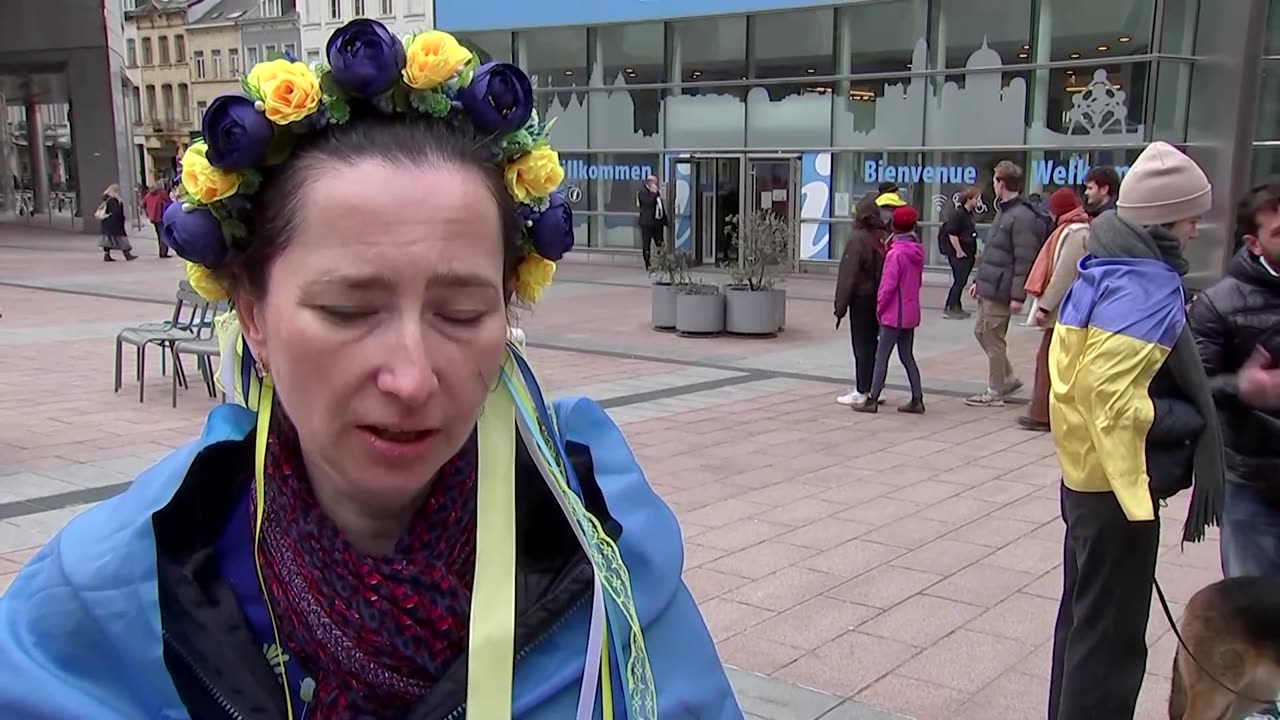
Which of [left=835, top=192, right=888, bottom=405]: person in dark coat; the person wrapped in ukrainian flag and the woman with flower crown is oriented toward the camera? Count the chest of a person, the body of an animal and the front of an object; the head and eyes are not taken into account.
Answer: the woman with flower crown

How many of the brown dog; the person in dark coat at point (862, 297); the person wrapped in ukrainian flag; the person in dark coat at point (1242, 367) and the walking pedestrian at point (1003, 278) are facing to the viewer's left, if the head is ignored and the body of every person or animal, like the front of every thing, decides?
2

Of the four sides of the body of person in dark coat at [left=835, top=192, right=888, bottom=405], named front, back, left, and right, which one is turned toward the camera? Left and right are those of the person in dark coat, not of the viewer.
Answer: left

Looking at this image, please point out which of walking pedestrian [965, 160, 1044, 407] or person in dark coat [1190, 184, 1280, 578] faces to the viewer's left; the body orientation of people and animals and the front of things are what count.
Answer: the walking pedestrian

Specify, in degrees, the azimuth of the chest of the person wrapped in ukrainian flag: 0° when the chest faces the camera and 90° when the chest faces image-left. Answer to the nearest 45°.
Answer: approximately 270°

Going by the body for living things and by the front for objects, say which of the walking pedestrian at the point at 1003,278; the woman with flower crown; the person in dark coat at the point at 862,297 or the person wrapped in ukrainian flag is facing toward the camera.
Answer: the woman with flower crown

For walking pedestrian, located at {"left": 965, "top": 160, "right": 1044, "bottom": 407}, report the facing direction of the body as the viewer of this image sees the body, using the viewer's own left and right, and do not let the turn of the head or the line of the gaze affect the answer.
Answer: facing to the left of the viewer

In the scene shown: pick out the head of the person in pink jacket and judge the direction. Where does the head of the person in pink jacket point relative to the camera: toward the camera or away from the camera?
away from the camera
